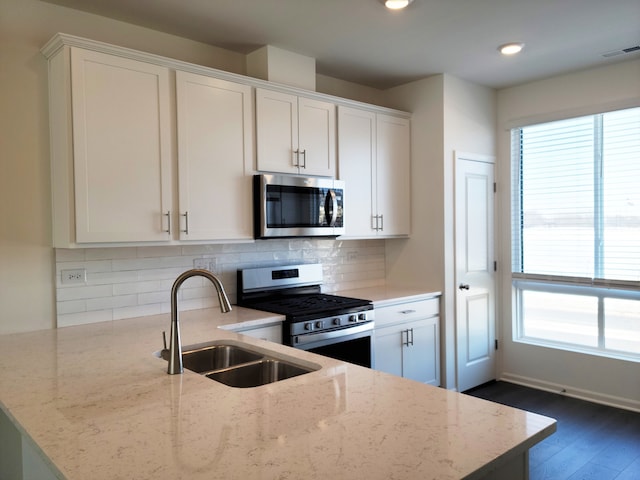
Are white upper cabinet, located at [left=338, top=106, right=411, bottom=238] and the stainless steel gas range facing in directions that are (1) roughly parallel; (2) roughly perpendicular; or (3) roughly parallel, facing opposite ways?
roughly parallel

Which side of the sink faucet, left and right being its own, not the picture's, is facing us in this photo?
right

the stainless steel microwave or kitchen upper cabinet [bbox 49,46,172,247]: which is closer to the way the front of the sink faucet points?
the stainless steel microwave

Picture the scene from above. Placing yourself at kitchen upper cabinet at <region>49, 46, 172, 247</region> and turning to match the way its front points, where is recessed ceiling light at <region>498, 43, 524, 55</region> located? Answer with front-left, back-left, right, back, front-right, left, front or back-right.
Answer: front-left

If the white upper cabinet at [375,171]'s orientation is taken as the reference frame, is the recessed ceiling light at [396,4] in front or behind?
in front

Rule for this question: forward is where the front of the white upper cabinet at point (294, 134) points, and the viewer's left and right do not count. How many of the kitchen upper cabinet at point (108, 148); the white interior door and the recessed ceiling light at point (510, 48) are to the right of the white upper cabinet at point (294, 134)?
1

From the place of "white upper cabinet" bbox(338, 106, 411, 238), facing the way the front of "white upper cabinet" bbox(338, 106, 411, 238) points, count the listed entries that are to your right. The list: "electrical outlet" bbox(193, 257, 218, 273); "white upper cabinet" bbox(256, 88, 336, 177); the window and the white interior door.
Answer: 2

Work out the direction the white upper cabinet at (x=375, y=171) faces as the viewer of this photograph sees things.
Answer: facing the viewer and to the right of the viewer

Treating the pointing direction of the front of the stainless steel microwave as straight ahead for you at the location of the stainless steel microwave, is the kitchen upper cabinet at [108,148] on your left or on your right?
on your right

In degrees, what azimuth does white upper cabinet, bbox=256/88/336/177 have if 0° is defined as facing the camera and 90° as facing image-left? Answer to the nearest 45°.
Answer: approximately 315°

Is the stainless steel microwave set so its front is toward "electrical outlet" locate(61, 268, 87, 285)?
no

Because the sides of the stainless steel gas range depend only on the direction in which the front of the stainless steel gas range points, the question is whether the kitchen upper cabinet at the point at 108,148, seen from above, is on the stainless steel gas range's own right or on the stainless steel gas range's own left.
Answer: on the stainless steel gas range's own right

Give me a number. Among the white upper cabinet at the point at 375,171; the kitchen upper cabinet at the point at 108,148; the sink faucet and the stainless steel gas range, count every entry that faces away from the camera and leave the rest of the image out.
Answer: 0

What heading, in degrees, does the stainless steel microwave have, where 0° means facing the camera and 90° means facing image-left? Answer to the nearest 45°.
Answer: approximately 315°

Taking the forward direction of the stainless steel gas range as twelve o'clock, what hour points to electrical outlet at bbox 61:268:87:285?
The electrical outlet is roughly at 4 o'clock from the stainless steel gas range.

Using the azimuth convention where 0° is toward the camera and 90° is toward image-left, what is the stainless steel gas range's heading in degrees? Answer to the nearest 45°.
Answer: approximately 315°

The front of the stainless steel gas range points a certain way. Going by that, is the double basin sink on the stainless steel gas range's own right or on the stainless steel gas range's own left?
on the stainless steel gas range's own right

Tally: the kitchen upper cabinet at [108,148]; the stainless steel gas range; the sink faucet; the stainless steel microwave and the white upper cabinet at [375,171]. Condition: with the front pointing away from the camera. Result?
0

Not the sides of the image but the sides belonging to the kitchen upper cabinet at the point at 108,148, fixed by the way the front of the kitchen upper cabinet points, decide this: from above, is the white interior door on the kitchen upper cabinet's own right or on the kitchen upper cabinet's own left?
on the kitchen upper cabinet's own left
